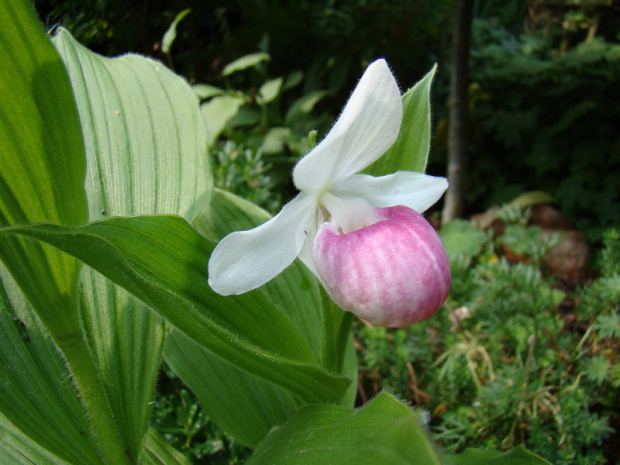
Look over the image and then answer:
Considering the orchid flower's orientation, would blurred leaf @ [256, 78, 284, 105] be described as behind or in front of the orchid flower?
behind

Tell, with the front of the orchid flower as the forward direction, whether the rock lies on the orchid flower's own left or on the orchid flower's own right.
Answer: on the orchid flower's own left

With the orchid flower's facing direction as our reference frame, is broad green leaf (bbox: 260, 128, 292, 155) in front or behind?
behind

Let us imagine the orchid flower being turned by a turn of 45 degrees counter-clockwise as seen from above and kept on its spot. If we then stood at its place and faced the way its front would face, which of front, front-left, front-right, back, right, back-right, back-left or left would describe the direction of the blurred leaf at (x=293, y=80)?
left

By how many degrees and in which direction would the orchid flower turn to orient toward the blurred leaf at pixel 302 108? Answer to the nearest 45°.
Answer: approximately 135° to its left

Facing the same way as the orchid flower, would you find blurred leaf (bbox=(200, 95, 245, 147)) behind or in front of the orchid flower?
behind

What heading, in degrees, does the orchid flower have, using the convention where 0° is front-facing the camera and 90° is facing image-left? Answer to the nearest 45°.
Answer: approximately 315°
